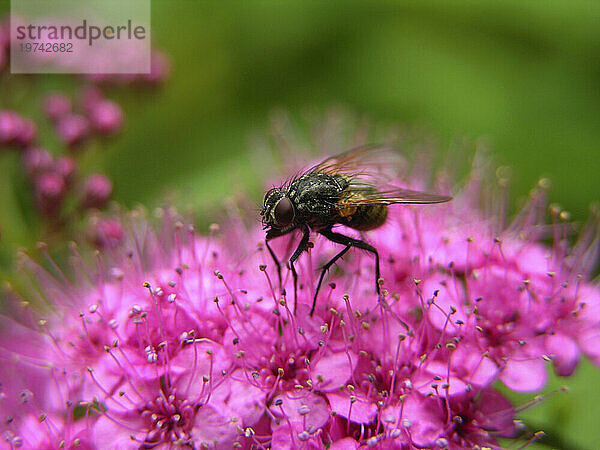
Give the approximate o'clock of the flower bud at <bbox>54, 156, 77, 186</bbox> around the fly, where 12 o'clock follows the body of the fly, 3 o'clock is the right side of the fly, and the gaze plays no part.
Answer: The flower bud is roughly at 1 o'clock from the fly.

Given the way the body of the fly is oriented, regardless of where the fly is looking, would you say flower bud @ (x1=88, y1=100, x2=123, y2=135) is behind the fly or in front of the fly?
in front

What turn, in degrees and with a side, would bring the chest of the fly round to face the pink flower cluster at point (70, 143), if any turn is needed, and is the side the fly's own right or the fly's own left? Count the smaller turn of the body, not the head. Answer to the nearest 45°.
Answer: approximately 45° to the fly's own right

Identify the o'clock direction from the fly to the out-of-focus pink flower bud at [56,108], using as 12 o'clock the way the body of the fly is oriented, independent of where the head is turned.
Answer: The out-of-focus pink flower bud is roughly at 1 o'clock from the fly.

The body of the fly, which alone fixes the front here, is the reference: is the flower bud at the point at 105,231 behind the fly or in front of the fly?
in front

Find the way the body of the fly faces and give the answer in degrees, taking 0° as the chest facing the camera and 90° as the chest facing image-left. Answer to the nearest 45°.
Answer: approximately 90°

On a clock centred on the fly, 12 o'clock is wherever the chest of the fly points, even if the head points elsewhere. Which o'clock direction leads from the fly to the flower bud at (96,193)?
The flower bud is roughly at 1 o'clock from the fly.

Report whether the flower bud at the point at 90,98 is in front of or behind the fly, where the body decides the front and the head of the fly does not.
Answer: in front
